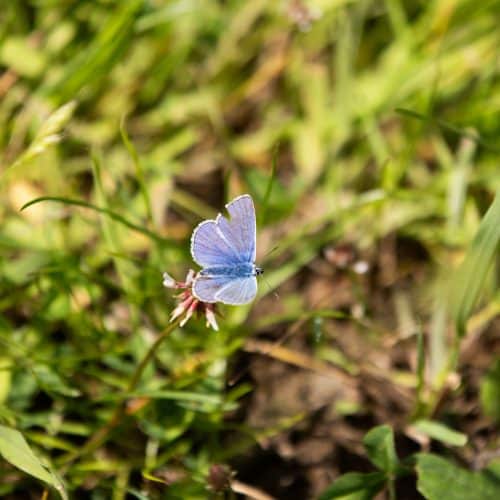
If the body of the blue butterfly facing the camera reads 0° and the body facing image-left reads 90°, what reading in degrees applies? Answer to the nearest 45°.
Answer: approximately 270°

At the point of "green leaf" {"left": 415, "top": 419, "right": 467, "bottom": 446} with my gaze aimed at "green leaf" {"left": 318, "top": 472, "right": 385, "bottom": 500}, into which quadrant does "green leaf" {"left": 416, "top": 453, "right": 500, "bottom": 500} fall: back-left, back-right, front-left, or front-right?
front-left
